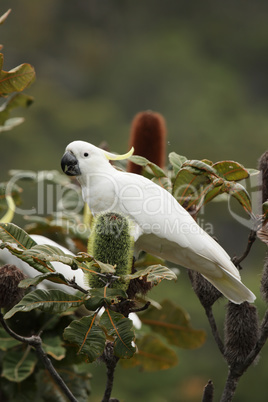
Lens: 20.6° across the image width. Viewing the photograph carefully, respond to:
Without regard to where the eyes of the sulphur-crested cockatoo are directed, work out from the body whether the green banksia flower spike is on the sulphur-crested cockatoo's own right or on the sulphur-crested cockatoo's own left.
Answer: on the sulphur-crested cockatoo's own left

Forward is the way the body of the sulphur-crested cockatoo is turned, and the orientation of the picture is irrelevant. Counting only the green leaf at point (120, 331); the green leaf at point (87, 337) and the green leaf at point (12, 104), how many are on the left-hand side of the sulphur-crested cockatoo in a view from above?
2

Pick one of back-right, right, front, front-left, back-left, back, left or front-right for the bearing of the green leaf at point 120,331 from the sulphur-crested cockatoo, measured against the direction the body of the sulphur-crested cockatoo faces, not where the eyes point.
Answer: left

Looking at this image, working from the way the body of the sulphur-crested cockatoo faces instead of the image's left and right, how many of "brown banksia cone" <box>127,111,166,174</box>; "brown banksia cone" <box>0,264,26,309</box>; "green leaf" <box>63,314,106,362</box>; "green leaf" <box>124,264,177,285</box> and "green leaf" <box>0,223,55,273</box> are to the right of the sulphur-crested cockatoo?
1

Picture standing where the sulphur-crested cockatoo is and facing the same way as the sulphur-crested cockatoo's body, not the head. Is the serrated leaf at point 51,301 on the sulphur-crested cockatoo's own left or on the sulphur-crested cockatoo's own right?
on the sulphur-crested cockatoo's own left

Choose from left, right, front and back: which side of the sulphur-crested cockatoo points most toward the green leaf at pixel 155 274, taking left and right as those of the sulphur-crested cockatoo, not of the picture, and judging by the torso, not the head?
left

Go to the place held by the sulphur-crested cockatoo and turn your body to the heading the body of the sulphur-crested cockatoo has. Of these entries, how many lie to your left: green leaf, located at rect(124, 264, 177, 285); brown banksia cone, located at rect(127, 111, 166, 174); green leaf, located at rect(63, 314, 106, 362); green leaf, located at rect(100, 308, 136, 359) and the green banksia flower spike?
4

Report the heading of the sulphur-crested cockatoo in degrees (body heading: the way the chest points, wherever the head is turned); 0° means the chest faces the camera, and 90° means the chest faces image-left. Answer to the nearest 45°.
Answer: approximately 90°

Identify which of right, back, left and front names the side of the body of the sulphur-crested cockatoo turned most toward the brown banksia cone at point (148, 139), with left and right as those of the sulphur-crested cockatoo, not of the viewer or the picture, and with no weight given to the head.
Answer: right

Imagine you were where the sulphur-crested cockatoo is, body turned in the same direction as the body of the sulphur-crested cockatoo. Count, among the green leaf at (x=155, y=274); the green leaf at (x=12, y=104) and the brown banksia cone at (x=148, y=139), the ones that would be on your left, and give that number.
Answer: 1
